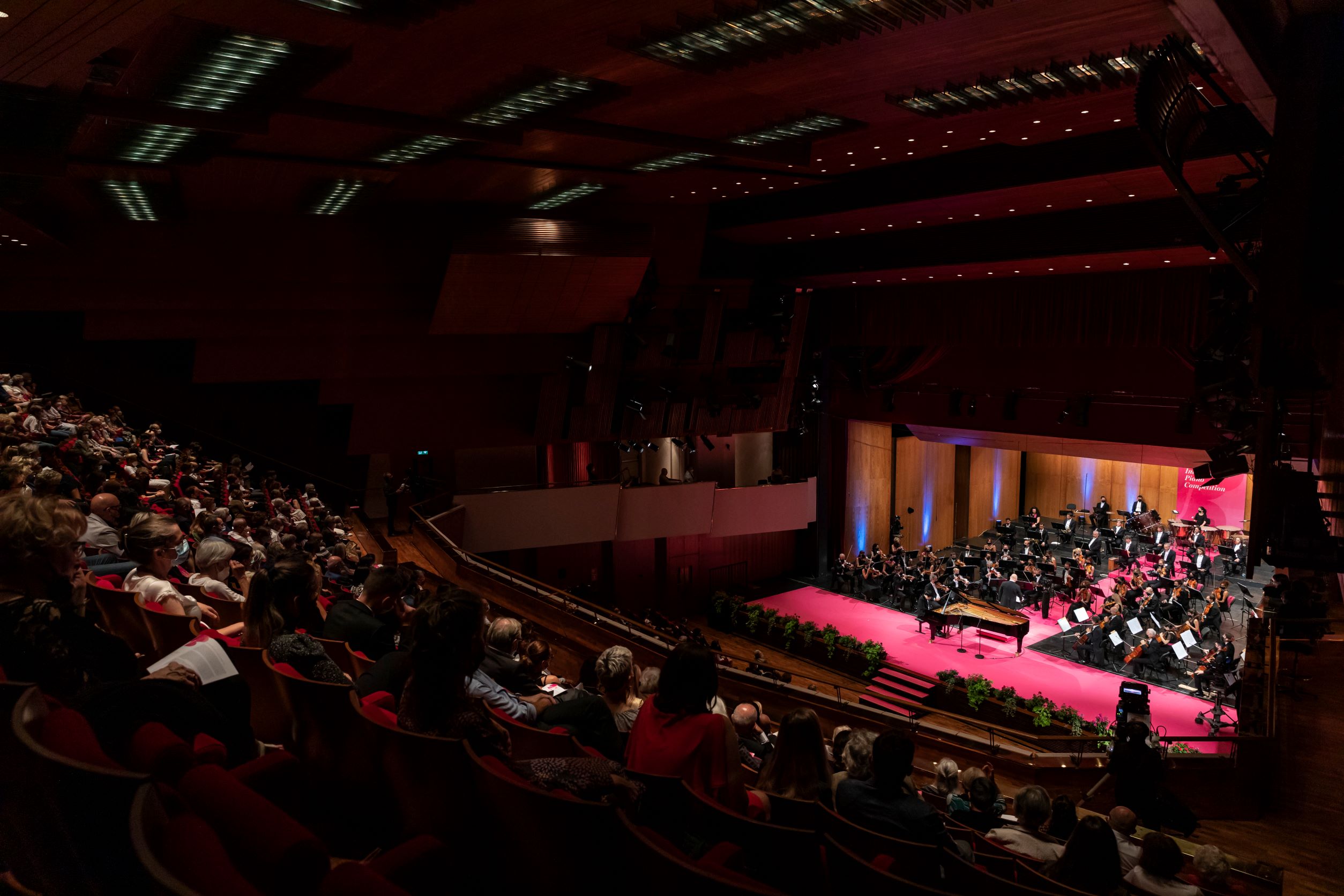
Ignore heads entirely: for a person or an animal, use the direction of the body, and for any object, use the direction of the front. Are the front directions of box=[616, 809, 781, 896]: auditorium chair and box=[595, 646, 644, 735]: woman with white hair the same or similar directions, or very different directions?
same or similar directions

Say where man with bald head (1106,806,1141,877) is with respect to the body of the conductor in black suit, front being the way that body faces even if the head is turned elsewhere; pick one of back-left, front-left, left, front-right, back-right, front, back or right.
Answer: back-right

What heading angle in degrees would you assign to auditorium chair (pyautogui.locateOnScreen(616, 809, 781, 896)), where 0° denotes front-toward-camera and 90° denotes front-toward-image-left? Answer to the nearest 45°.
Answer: approximately 225°

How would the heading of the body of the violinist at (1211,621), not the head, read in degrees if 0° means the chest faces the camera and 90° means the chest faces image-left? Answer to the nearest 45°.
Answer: approximately 90°

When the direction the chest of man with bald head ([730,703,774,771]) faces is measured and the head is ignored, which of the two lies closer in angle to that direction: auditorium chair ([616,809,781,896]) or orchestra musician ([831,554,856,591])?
the orchestra musician

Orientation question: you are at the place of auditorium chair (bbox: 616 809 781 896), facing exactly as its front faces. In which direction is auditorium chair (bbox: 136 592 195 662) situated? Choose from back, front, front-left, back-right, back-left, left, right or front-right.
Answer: left

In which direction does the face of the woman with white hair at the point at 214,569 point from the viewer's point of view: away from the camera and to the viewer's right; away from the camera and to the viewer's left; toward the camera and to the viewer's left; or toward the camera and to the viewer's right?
away from the camera and to the viewer's right

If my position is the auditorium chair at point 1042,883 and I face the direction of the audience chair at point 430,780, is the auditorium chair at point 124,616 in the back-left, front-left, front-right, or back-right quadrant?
front-right

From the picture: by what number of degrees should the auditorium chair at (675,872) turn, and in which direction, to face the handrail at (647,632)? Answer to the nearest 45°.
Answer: approximately 45° to its left

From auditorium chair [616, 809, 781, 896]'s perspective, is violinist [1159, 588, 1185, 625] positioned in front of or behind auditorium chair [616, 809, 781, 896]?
in front

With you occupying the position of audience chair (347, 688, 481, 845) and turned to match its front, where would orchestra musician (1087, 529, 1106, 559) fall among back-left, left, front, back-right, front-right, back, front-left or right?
front

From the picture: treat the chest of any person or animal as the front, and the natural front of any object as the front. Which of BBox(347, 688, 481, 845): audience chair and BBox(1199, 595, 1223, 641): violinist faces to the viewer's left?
the violinist

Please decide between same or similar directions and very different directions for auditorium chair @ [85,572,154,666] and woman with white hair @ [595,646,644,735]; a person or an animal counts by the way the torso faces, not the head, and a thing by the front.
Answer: same or similar directions

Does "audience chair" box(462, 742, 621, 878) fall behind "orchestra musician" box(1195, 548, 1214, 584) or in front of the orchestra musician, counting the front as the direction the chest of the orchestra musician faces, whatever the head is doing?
in front
